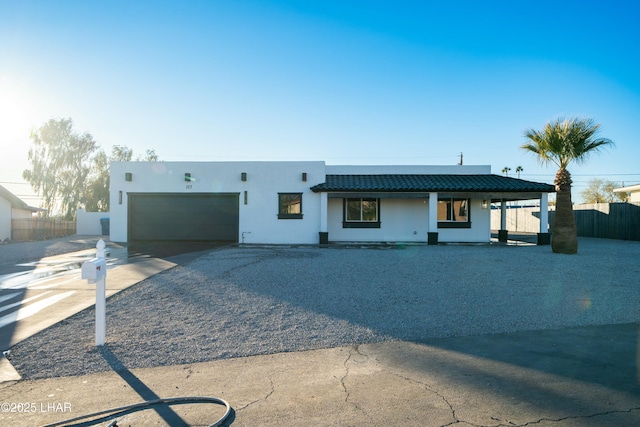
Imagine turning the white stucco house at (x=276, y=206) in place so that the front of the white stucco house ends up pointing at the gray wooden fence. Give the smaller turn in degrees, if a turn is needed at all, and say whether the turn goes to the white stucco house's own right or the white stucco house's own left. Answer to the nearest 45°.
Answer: approximately 90° to the white stucco house's own left

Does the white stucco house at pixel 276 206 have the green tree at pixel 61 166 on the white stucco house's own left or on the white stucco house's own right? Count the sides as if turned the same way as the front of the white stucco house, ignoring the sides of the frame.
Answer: on the white stucco house's own right

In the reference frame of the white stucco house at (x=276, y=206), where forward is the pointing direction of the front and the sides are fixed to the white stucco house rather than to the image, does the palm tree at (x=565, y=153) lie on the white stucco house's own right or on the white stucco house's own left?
on the white stucco house's own left

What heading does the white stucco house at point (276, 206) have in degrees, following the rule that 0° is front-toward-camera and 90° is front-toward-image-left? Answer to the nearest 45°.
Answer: approximately 0°

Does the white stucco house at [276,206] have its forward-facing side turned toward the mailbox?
yes

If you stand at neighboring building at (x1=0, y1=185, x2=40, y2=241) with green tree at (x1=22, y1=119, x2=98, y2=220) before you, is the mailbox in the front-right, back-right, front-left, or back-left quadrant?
back-right

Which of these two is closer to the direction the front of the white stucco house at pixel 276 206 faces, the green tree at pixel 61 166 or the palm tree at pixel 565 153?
the palm tree
